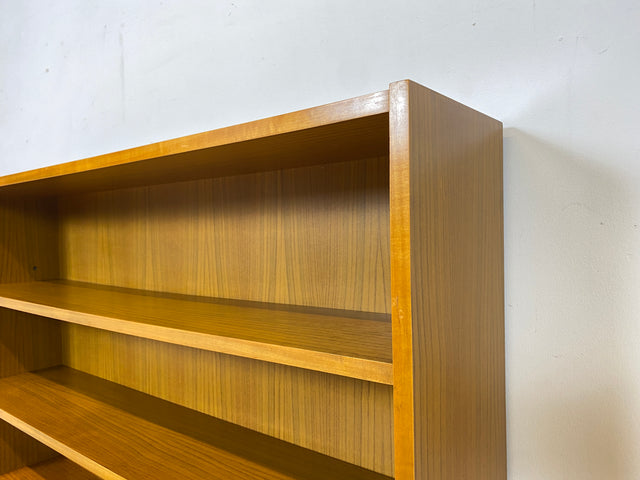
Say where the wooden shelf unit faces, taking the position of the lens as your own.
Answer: facing the viewer and to the left of the viewer
